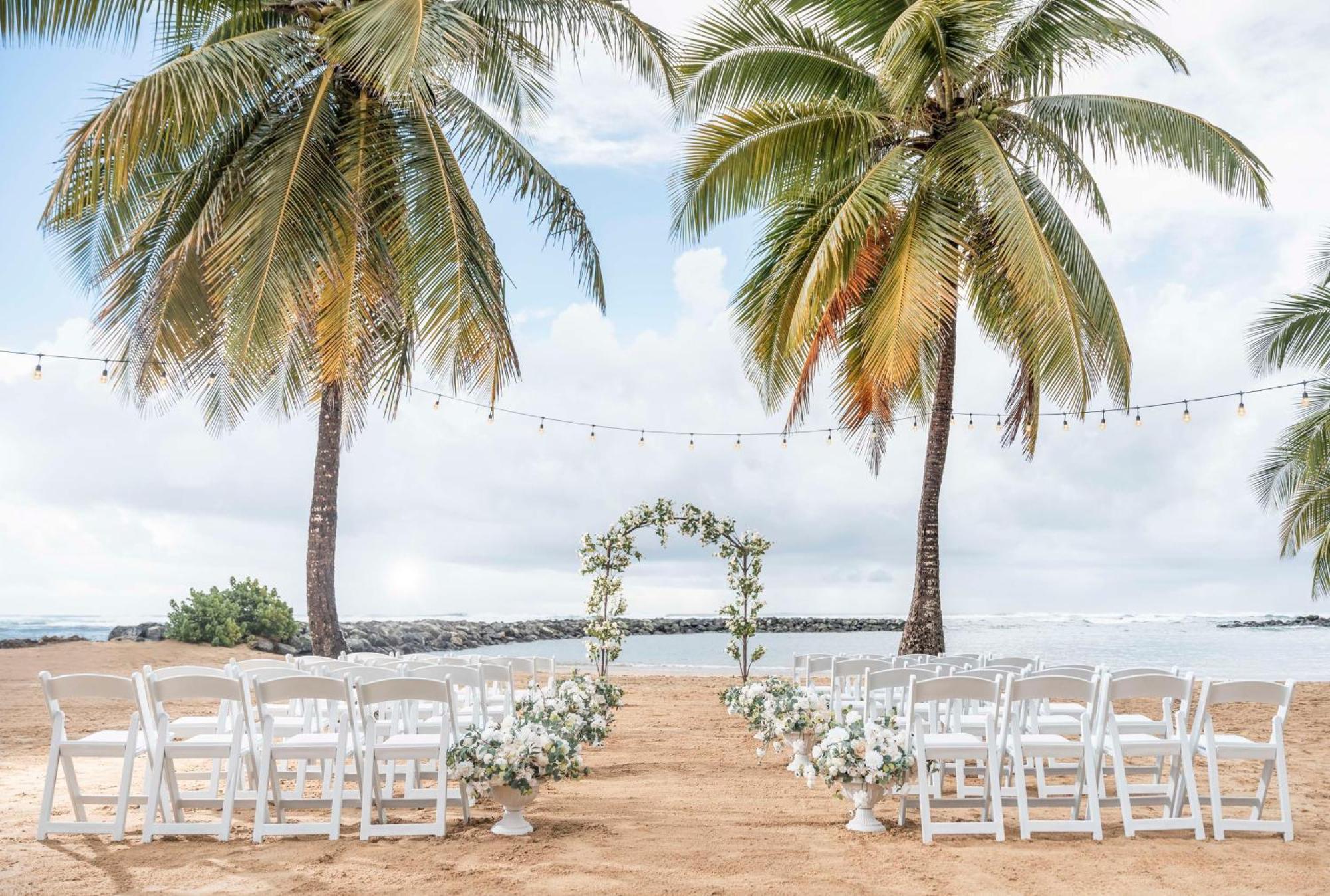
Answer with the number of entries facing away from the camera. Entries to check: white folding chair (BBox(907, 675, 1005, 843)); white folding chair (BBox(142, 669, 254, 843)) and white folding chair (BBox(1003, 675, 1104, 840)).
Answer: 3

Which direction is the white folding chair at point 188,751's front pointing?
away from the camera

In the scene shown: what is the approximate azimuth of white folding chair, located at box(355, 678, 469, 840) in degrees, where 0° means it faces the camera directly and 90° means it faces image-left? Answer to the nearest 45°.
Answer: approximately 180°

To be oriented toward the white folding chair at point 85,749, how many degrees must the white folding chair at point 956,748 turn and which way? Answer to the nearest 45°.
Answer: approximately 90° to its left

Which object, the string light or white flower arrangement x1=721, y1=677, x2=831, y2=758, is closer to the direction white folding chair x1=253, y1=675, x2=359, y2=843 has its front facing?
the string light

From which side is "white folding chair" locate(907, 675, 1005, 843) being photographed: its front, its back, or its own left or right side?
back

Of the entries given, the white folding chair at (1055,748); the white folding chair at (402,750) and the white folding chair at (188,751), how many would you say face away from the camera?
3

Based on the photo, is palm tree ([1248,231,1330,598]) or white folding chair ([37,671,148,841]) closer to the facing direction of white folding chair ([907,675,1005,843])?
the palm tree

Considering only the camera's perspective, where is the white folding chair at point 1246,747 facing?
facing away from the viewer and to the left of the viewer

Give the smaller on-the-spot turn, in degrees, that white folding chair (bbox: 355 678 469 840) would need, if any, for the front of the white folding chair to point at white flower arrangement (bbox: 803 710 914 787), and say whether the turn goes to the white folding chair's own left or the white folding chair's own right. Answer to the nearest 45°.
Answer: approximately 90° to the white folding chair's own right

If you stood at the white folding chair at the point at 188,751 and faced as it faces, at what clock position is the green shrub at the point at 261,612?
The green shrub is roughly at 12 o'clock from the white folding chair.

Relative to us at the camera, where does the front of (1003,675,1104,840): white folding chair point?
facing away from the viewer
